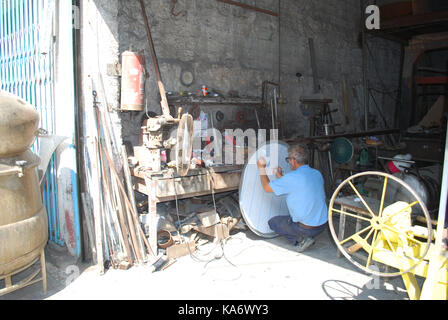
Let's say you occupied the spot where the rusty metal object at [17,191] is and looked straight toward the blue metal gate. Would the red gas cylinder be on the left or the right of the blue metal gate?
right

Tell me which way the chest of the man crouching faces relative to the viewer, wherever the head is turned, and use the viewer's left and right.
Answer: facing away from the viewer and to the left of the viewer

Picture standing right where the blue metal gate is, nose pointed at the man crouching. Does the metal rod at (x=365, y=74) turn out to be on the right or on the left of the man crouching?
left

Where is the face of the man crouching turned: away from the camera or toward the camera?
away from the camera

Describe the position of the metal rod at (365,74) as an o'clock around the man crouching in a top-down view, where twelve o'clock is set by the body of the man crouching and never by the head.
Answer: The metal rod is roughly at 2 o'clock from the man crouching.
